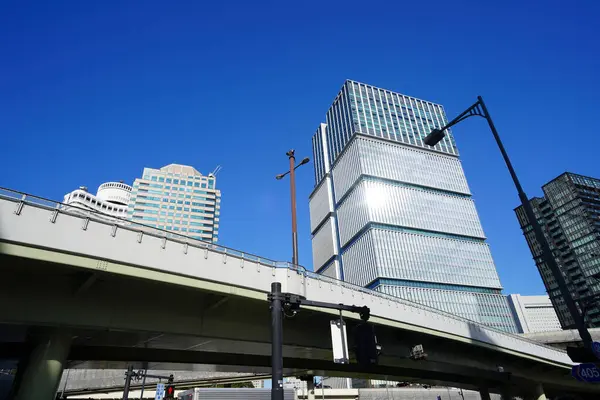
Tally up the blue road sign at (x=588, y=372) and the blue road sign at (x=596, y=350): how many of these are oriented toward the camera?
2

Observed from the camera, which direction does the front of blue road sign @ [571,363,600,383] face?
facing the viewer

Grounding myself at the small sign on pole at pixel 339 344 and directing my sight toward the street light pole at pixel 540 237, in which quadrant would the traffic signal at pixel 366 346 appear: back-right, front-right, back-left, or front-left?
front-left

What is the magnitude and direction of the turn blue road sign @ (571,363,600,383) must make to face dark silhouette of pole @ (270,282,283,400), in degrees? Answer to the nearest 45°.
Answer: approximately 45° to its right

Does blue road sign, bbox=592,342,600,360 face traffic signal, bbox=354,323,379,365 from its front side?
no

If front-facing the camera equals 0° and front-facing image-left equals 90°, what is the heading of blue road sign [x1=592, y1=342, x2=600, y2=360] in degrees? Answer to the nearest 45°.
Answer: approximately 0°

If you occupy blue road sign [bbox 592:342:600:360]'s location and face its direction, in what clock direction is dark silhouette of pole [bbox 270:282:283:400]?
The dark silhouette of pole is roughly at 2 o'clock from the blue road sign.

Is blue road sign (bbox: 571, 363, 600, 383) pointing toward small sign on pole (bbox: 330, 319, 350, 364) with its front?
no

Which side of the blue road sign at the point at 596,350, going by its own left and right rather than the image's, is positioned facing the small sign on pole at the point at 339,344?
right

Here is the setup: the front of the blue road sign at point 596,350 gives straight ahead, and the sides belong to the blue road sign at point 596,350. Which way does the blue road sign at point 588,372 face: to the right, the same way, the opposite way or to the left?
the same way

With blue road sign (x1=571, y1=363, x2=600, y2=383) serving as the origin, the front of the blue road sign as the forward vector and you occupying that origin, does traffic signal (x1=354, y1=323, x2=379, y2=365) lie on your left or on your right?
on your right
